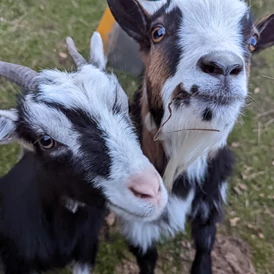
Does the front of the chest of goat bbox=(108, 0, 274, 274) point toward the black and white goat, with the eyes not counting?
no

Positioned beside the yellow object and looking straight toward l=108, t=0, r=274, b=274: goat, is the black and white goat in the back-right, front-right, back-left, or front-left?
front-right

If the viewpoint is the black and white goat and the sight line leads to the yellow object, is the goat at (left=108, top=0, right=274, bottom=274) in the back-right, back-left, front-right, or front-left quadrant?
front-right

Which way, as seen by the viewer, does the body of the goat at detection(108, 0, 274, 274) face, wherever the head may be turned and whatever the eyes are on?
toward the camera

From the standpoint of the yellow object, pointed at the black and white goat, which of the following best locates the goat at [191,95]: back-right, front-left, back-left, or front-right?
front-left

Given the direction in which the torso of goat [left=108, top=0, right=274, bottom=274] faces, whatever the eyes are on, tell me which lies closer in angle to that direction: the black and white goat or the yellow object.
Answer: the black and white goat

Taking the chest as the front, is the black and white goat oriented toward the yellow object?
no

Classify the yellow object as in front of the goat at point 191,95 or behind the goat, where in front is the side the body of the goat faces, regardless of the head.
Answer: behind

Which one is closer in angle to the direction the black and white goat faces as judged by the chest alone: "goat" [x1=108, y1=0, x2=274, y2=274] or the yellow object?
the goat

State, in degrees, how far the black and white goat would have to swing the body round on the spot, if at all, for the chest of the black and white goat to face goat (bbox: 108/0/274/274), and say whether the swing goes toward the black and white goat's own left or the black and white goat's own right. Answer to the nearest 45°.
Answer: approximately 45° to the black and white goat's own left

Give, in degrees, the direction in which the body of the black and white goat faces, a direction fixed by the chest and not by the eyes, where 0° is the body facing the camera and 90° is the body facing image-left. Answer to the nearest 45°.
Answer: approximately 315°

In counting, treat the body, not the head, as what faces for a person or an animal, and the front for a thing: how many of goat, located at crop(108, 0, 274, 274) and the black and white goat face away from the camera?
0
